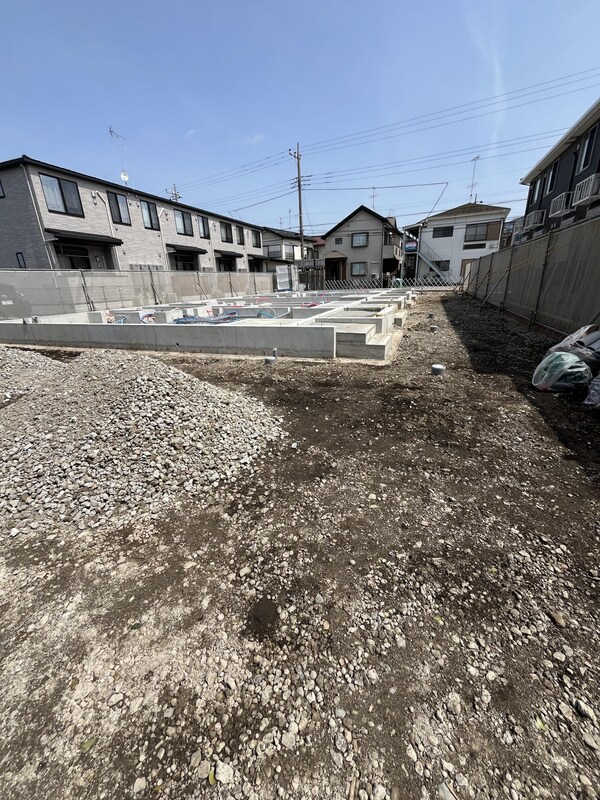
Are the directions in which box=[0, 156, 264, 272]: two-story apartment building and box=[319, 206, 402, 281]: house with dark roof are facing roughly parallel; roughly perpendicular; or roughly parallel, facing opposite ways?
roughly perpendicular

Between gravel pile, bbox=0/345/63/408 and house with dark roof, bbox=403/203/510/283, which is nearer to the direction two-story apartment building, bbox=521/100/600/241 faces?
the gravel pile

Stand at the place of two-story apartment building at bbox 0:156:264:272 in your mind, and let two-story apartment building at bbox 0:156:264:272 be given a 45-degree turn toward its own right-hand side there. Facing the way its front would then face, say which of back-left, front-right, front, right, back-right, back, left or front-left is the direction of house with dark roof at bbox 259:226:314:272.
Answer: back-left

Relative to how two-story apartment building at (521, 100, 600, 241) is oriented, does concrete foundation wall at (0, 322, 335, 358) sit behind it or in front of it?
in front

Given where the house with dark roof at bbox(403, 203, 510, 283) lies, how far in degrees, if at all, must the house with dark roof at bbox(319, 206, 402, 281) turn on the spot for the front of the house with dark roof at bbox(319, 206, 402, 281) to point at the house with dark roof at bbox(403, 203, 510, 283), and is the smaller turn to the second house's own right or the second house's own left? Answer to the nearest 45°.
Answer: approximately 90° to the second house's own left

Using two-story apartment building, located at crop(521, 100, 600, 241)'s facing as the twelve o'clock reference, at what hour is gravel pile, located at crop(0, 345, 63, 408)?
The gravel pile is roughly at 11 o'clock from the two-story apartment building.

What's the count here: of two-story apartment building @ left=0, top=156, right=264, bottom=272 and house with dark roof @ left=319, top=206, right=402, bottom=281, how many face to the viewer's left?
0

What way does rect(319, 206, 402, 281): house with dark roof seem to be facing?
toward the camera

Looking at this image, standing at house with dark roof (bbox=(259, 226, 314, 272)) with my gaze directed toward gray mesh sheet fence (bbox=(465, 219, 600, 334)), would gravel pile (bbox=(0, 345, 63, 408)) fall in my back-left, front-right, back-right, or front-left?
front-right

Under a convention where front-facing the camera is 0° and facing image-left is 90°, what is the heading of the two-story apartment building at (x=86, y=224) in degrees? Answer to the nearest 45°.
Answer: approximately 315°

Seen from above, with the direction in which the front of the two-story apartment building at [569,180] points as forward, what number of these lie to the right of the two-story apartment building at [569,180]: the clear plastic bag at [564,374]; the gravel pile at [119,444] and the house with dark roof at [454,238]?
1

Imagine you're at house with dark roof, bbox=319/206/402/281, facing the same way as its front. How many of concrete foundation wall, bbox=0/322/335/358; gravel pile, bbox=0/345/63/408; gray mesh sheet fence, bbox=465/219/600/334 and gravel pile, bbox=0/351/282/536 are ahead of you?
4

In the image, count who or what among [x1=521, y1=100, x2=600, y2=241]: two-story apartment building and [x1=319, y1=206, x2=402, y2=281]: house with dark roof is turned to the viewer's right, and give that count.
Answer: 0

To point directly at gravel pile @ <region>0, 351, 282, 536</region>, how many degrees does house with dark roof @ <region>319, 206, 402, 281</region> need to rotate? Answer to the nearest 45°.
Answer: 0° — it already faces it

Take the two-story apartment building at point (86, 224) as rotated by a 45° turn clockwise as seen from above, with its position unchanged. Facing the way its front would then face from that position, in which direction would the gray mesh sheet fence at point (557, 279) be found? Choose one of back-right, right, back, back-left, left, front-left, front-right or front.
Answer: front-left

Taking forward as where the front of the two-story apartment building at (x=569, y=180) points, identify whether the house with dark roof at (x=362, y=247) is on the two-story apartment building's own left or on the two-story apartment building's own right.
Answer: on the two-story apartment building's own right

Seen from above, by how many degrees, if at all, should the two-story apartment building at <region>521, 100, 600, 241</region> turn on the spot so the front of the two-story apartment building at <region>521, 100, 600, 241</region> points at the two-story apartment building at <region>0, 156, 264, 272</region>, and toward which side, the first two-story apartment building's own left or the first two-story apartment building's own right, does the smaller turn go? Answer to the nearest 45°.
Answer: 0° — it already faces it

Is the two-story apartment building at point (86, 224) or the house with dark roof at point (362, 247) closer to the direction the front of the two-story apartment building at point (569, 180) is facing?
the two-story apartment building

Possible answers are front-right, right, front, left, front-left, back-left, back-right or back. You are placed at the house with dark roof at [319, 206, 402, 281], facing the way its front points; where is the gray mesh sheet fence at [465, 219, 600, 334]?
front

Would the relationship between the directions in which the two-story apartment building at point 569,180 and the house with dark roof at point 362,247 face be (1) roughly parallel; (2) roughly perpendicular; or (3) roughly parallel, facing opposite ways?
roughly perpendicular

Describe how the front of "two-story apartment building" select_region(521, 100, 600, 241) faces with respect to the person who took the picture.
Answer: facing the viewer and to the left of the viewer
